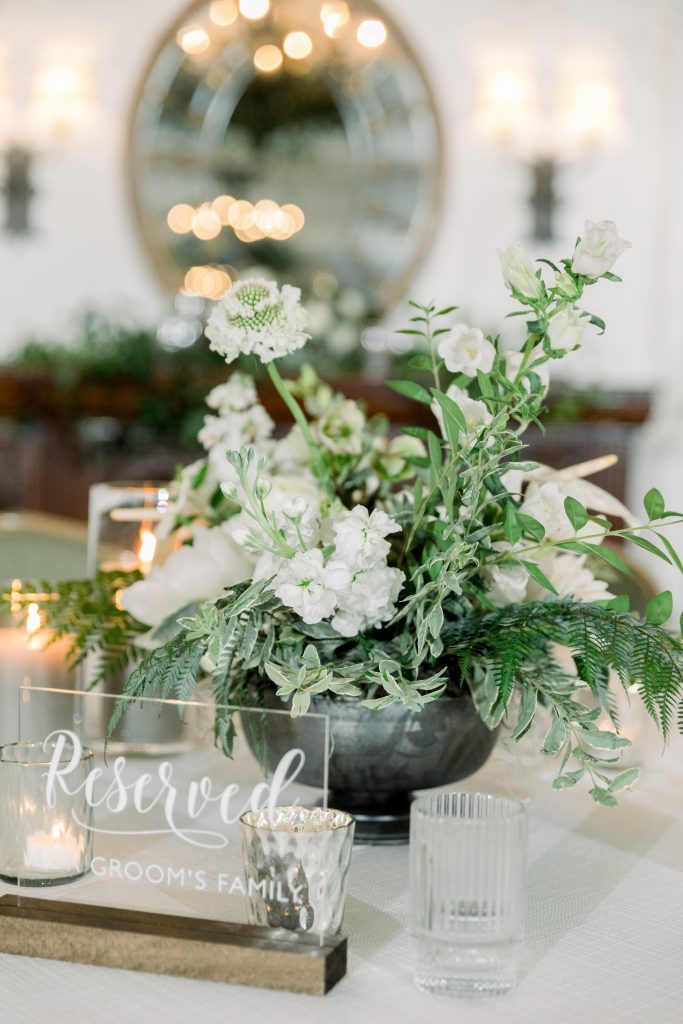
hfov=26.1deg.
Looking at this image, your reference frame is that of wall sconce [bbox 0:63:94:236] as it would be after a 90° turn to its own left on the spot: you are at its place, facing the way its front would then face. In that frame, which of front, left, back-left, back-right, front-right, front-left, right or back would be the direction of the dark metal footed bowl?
right

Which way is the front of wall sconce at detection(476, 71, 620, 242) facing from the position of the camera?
facing the viewer

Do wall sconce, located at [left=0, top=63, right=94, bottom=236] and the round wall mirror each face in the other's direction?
no

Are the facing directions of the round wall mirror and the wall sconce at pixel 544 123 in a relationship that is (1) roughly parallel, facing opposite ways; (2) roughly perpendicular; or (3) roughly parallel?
roughly parallel

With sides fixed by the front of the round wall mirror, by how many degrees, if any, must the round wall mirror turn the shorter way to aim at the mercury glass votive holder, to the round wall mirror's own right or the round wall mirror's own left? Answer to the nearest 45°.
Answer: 0° — it already faces it

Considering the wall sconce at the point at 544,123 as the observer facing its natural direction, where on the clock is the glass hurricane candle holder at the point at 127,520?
The glass hurricane candle holder is roughly at 12 o'clock from the wall sconce.

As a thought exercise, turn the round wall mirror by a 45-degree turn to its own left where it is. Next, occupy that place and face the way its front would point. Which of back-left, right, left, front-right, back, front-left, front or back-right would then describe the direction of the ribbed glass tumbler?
front-right

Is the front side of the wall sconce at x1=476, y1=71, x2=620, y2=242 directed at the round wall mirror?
no

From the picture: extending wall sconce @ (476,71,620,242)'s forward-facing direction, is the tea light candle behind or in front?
in front

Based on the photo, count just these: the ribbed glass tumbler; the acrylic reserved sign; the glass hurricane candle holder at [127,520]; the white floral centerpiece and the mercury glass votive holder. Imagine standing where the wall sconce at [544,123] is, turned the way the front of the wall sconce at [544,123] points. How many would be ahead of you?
5

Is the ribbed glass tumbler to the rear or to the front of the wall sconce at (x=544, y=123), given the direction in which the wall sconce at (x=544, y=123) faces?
to the front

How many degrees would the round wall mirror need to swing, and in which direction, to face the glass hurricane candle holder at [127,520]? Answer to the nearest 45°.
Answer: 0° — it already faces it

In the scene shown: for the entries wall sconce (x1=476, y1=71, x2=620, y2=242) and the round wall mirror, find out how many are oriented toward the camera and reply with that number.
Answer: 2

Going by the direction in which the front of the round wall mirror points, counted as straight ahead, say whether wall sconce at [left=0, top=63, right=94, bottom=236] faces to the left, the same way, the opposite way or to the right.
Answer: the same way

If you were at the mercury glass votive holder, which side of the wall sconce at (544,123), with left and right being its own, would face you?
front

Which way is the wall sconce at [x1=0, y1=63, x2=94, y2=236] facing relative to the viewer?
toward the camera

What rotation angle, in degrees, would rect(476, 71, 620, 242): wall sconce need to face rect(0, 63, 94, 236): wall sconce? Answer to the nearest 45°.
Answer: approximately 90° to its right

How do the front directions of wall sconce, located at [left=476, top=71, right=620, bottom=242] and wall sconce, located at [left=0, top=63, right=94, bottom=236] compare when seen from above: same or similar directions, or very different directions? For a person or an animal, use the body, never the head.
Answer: same or similar directions

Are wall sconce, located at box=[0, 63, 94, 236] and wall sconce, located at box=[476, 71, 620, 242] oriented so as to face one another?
no

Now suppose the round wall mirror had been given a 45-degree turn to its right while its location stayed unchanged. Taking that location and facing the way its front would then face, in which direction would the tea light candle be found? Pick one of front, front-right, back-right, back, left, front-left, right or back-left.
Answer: front-left
